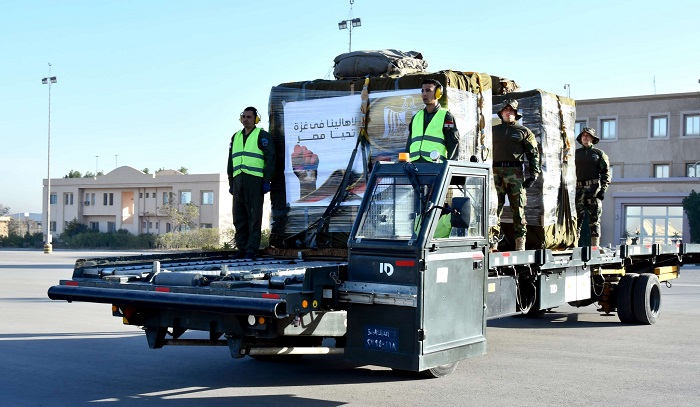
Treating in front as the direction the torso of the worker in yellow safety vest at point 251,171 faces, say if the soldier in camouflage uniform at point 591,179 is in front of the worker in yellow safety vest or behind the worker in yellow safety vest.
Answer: behind

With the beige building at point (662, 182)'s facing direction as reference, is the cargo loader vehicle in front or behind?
in front

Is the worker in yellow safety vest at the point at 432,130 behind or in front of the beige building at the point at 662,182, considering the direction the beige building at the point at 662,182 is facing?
in front

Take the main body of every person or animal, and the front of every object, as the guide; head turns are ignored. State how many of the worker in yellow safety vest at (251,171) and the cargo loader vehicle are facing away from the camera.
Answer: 0

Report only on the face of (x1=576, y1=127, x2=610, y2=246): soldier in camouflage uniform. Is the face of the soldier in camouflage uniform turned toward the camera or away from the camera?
toward the camera

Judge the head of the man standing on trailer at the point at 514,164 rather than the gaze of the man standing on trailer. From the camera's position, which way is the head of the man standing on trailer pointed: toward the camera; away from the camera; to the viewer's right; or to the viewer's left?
toward the camera

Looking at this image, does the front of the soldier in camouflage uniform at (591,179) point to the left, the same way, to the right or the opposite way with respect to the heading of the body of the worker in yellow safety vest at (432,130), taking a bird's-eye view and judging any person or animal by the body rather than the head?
the same way

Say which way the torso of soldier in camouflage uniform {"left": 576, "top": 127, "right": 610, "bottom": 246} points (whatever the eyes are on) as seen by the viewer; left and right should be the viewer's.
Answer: facing the viewer and to the left of the viewer

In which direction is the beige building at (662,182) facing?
toward the camera

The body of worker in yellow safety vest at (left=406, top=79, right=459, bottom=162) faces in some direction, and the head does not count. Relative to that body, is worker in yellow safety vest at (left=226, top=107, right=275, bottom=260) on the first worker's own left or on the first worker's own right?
on the first worker's own right

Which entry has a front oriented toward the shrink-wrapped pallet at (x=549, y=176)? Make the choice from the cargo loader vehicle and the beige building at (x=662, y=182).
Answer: the beige building

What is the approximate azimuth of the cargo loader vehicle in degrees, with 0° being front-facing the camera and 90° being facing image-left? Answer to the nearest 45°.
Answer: approximately 45°
